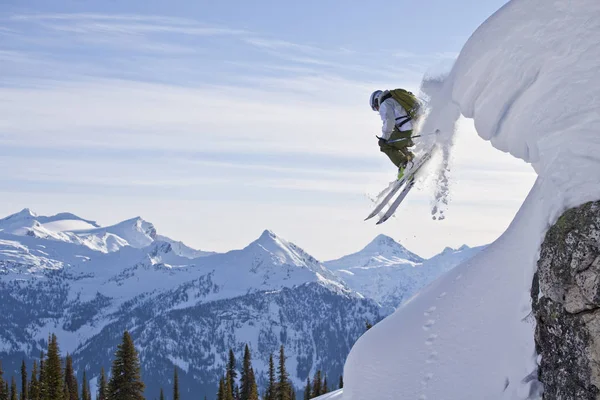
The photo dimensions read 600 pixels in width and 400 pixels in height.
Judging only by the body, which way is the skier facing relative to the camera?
to the viewer's left

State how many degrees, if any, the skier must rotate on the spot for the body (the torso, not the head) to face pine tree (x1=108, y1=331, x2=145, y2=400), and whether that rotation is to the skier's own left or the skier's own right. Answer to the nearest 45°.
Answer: approximately 45° to the skier's own right
